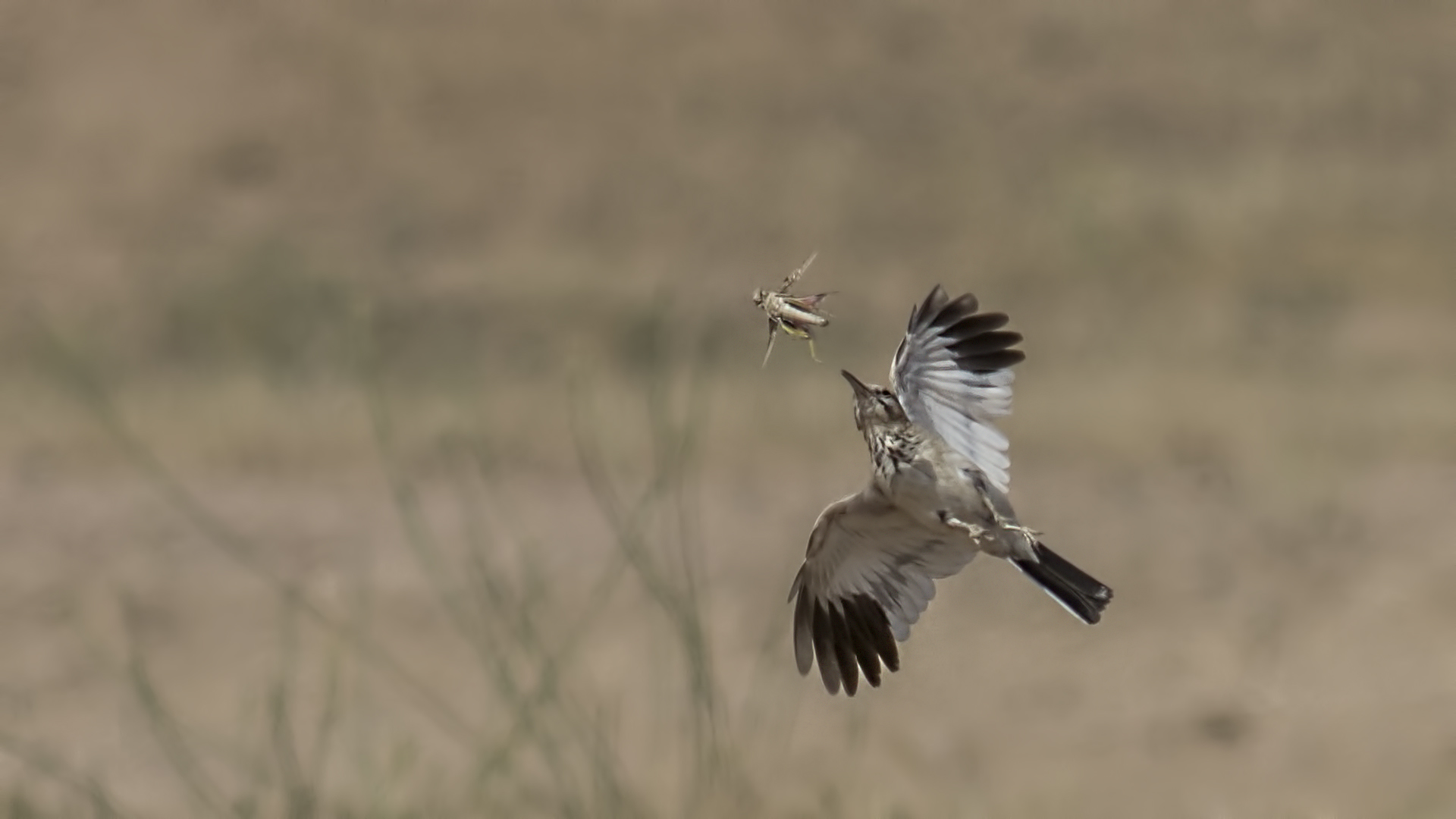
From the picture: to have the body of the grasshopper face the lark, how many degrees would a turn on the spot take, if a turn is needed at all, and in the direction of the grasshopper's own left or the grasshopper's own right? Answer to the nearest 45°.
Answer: approximately 135° to the grasshopper's own right

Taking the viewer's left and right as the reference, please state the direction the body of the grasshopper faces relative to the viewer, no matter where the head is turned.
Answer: facing to the left of the viewer
